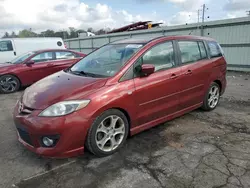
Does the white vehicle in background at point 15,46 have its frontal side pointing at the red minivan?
no

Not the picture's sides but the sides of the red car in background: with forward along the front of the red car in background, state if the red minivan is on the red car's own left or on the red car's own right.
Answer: on the red car's own left

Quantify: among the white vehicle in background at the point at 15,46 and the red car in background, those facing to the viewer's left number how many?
2

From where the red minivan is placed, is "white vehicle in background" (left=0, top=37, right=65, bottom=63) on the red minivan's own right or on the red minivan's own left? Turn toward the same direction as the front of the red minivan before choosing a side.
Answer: on the red minivan's own right

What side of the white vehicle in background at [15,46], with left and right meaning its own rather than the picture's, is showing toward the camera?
left

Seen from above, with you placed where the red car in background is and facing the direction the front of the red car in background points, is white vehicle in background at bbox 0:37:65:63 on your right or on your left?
on your right

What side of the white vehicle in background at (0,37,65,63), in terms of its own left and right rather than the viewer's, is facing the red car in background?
left

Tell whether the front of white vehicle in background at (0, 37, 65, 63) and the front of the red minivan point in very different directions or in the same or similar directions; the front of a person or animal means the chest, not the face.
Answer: same or similar directions

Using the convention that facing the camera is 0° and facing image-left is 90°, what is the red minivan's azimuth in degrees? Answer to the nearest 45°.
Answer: approximately 45°

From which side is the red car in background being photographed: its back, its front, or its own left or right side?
left

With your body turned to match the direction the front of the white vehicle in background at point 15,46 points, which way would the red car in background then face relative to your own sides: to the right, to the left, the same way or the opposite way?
the same way
